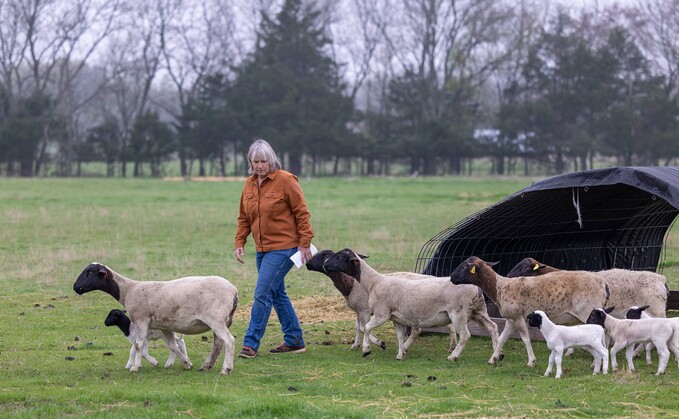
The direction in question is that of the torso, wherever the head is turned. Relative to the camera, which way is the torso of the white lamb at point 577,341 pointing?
to the viewer's left

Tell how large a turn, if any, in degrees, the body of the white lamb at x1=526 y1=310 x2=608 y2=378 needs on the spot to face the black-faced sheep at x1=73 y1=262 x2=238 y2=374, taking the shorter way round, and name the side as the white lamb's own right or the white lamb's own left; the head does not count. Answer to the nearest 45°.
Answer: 0° — it already faces it

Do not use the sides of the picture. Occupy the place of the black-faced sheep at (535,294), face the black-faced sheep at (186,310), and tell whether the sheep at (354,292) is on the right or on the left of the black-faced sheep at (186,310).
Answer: right

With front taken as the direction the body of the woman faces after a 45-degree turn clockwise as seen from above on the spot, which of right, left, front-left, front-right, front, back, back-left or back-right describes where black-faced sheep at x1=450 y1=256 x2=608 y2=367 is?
back

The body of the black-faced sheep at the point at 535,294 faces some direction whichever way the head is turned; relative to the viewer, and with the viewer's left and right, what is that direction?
facing to the left of the viewer

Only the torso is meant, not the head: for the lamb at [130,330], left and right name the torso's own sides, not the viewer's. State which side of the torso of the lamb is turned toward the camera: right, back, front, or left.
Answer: left

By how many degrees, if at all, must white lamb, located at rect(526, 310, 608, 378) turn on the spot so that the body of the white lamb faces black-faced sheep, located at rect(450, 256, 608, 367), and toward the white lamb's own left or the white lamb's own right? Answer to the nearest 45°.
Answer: approximately 45° to the white lamb's own right

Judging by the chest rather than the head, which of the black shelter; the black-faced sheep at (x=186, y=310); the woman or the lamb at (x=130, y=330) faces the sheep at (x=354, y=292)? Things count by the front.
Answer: the black shelter

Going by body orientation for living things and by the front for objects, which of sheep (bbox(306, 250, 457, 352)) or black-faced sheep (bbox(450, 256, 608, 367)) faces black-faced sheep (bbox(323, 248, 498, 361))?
black-faced sheep (bbox(450, 256, 608, 367))

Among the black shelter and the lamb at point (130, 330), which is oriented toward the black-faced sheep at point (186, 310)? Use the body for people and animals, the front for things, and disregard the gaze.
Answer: the black shelter

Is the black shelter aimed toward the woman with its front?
yes

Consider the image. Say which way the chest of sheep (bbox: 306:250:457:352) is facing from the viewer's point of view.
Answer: to the viewer's left

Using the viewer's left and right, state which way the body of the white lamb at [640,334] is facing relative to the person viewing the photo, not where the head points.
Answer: facing to the left of the viewer
